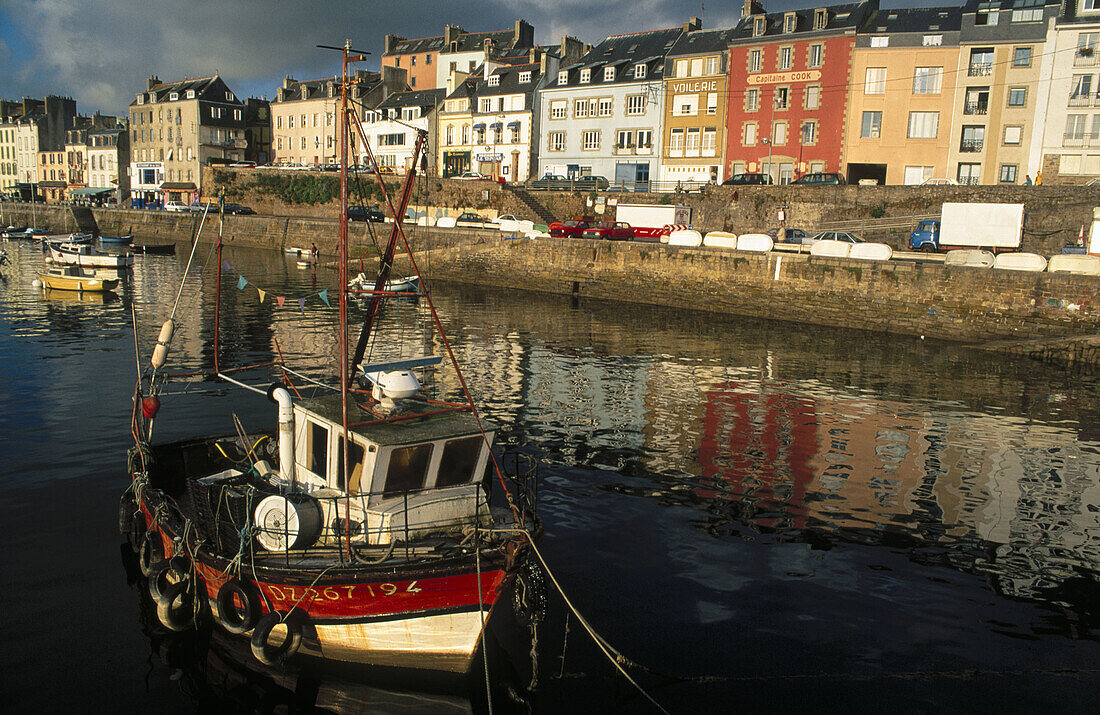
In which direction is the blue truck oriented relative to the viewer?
to the viewer's left

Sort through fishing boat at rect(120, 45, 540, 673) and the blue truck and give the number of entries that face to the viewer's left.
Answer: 1

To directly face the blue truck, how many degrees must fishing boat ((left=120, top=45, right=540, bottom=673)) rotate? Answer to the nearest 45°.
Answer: approximately 90° to its left

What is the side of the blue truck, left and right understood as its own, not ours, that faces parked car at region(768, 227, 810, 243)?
front

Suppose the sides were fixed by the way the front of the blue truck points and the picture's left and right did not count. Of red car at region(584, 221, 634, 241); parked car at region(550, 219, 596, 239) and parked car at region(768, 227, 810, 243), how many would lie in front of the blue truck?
3

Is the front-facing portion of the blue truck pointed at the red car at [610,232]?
yes

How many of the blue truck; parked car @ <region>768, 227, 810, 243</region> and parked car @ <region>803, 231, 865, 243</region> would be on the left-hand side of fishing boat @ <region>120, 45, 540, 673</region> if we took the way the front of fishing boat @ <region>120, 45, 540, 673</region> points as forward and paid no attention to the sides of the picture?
3

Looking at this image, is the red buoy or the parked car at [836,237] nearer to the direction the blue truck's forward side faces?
the parked car
